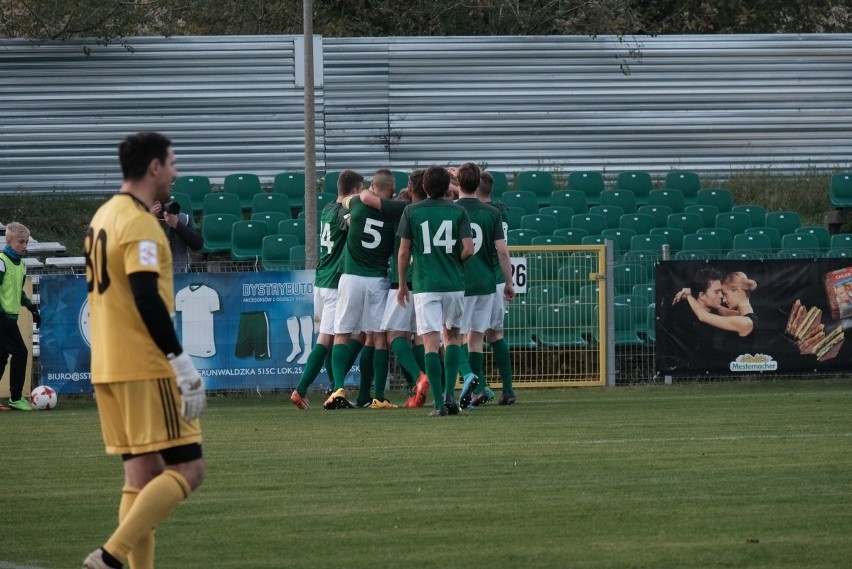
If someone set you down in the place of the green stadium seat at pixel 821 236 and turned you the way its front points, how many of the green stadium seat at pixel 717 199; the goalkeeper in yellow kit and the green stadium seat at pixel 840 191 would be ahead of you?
1

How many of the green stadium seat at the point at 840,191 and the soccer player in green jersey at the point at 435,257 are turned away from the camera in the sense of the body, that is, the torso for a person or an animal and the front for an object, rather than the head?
1

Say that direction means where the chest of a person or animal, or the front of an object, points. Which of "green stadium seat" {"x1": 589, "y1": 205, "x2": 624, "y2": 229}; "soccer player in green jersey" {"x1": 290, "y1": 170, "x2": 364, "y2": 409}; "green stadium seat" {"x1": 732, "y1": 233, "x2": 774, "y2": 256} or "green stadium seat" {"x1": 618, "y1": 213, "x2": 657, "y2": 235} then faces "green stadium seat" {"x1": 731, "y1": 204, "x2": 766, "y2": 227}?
the soccer player in green jersey

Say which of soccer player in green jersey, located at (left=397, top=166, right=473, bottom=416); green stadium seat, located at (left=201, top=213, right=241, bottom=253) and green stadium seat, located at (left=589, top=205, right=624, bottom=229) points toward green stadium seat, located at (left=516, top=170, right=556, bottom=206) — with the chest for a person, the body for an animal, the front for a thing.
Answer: the soccer player in green jersey

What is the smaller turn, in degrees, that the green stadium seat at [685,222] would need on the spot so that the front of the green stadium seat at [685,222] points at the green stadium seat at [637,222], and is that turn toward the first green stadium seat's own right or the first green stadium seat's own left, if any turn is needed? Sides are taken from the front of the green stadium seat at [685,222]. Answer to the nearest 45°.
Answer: approximately 45° to the first green stadium seat's own right

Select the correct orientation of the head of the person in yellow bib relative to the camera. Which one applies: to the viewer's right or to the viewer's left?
to the viewer's right

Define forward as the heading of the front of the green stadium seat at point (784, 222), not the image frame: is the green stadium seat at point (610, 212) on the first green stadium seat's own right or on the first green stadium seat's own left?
on the first green stadium seat's own right

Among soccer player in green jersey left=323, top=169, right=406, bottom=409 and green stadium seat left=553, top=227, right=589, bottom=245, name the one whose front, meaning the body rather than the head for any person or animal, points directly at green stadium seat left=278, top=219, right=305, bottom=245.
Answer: the soccer player in green jersey

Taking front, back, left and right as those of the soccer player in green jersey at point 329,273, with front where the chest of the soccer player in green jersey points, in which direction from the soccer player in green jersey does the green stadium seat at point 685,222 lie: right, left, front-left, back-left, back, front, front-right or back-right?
front

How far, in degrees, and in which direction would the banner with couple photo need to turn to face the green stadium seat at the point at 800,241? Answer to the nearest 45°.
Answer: approximately 180°

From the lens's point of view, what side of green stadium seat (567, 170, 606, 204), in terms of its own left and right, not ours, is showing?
front

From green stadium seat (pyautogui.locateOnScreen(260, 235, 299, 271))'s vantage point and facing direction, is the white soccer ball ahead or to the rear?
ahead

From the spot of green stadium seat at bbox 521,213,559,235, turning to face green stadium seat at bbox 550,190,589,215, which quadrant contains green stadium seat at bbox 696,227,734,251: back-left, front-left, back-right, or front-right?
front-right

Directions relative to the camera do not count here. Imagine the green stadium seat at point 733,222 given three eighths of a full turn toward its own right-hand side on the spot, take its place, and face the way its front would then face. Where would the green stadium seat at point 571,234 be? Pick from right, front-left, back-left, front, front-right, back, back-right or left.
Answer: left

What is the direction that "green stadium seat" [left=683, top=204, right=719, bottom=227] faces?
toward the camera

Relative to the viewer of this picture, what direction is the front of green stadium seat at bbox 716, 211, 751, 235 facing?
facing the viewer

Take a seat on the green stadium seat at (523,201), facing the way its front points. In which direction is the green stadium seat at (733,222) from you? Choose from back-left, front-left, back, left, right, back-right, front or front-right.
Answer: left

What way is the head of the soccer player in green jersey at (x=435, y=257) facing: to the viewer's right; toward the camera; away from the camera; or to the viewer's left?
away from the camera

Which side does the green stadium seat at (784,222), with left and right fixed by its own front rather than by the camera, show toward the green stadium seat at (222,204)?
right

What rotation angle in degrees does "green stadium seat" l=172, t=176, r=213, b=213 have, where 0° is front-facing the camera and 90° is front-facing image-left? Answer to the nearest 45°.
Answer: approximately 0°

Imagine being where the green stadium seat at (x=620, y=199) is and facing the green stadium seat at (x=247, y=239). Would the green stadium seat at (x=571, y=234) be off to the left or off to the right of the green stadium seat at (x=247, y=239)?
left
